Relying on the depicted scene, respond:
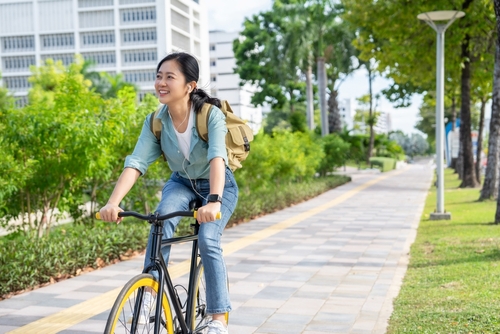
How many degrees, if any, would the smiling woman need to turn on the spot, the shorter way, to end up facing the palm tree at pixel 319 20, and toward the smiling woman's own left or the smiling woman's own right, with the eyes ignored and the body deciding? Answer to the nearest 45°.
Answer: approximately 135° to the smiling woman's own right

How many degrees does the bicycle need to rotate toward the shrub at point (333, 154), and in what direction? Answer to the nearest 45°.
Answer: approximately 135° to its right

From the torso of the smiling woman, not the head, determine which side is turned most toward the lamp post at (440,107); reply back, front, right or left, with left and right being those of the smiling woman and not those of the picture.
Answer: back

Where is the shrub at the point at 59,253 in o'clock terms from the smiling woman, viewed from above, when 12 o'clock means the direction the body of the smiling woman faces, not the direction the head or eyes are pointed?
The shrub is roughly at 4 o'clock from the smiling woman.

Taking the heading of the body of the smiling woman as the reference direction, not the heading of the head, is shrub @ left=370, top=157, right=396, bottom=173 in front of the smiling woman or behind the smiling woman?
behind

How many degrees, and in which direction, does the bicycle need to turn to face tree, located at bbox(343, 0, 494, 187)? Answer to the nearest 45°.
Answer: approximately 180°

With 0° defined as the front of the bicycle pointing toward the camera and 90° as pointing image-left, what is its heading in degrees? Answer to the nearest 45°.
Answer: approximately 45°

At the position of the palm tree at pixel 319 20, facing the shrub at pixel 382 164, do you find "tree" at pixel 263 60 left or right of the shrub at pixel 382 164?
left

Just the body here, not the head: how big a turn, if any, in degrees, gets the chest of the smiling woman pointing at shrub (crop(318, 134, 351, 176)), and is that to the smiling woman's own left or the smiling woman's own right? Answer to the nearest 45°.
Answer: approximately 135° to the smiling woman's own right

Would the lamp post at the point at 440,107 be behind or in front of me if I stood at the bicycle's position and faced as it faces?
behind

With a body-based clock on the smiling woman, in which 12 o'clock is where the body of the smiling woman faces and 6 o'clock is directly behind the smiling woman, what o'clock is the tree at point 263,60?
The tree is roughly at 5 o'clock from the smiling woman.

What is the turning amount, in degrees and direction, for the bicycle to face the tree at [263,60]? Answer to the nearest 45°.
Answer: approximately 135° to its right
